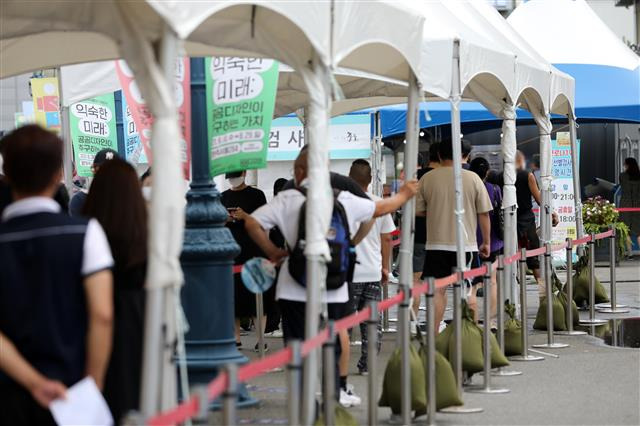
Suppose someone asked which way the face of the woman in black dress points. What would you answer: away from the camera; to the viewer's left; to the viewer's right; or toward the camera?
away from the camera

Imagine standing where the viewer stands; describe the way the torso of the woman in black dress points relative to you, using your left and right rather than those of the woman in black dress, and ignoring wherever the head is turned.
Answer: facing away from the viewer

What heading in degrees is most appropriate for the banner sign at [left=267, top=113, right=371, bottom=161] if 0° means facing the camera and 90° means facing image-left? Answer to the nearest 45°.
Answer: approximately 0°

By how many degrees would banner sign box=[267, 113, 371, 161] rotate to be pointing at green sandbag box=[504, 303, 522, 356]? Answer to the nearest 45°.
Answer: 0° — it already faces it

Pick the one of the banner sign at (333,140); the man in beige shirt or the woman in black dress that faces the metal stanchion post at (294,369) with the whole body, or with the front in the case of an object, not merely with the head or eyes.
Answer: the banner sign

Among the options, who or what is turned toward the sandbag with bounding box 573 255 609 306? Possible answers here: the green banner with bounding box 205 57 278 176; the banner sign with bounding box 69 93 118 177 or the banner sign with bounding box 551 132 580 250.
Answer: the banner sign with bounding box 551 132 580 250

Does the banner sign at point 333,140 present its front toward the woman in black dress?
yes
